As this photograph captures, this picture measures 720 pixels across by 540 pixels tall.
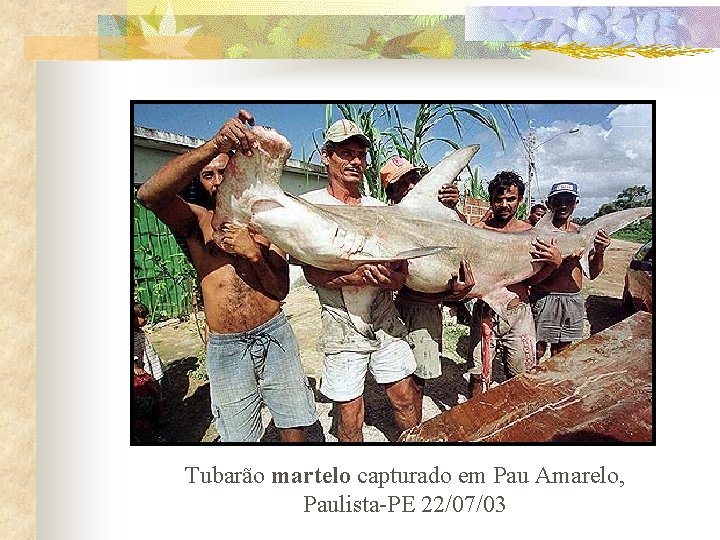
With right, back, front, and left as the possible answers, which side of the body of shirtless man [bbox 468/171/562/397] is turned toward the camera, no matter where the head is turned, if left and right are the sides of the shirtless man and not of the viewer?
front

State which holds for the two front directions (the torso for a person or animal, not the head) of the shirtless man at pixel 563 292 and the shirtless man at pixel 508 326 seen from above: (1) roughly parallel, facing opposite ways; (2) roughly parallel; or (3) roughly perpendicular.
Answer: roughly parallel

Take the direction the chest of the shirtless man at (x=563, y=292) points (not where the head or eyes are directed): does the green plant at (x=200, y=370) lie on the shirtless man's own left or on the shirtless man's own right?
on the shirtless man's own right

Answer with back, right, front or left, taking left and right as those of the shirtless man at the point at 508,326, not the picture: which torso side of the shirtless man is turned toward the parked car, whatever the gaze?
left
